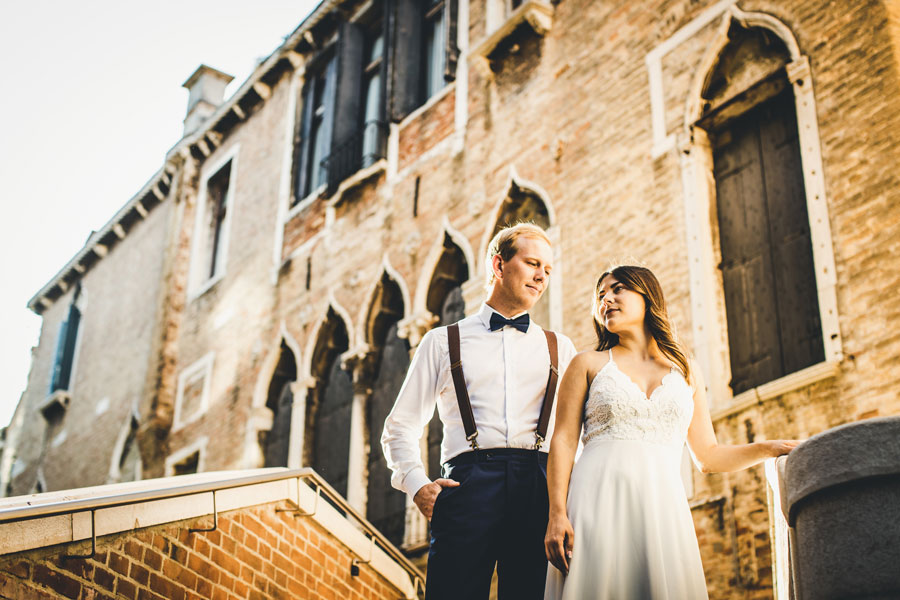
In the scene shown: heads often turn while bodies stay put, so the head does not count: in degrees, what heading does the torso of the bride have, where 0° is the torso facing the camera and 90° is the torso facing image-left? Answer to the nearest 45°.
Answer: approximately 0°

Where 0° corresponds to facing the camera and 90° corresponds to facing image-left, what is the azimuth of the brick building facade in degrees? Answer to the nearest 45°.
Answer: approximately 45°

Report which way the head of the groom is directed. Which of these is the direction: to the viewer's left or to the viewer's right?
to the viewer's right

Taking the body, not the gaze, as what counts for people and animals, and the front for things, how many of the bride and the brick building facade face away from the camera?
0

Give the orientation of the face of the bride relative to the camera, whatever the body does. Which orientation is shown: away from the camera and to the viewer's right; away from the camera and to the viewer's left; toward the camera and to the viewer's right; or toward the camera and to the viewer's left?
toward the camera and to the viewer's left

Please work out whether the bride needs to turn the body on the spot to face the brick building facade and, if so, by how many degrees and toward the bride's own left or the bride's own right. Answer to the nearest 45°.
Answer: approximately 180°

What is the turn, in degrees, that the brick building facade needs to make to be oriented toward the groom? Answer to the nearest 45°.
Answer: approximately 45° to its left
